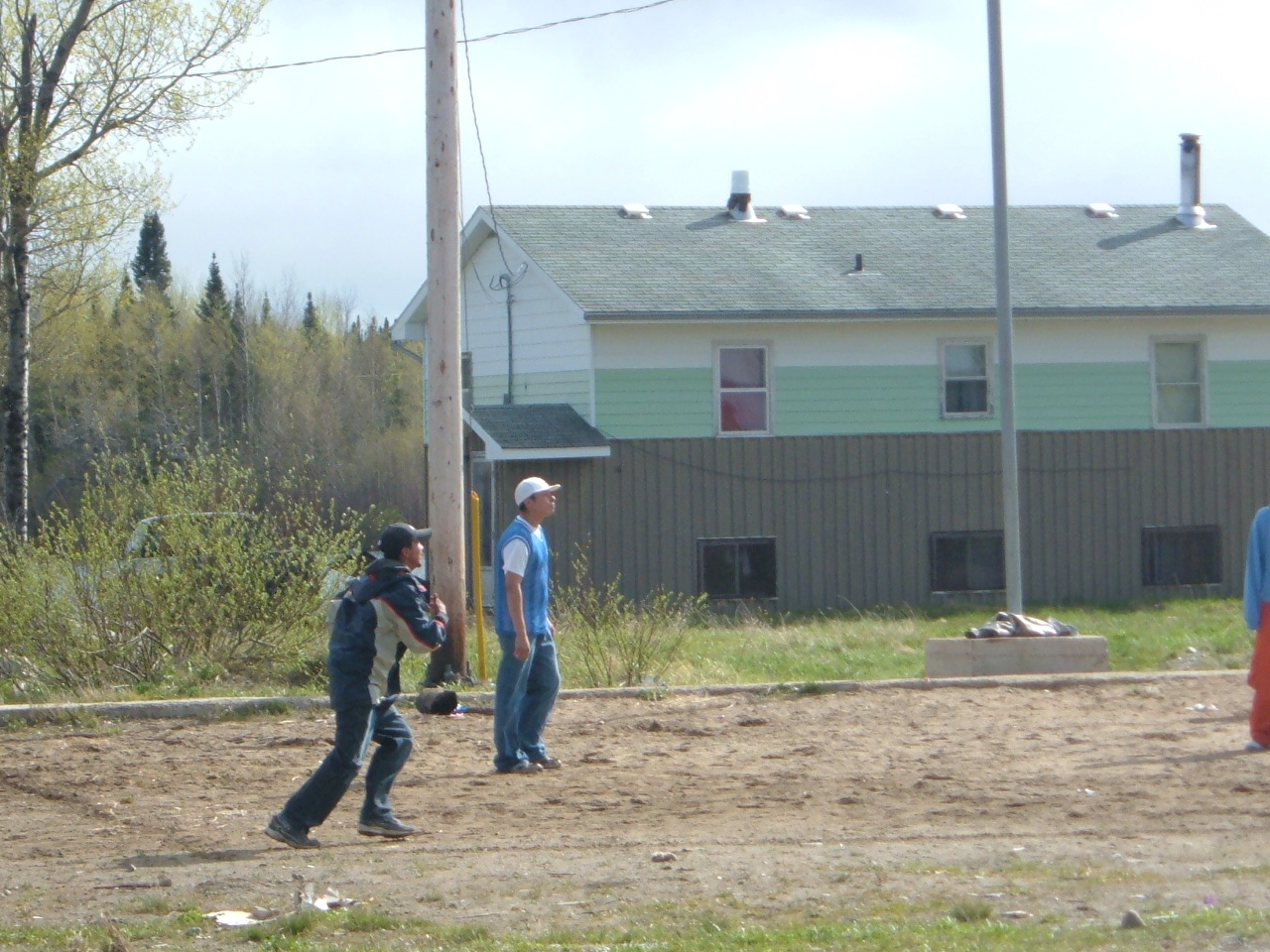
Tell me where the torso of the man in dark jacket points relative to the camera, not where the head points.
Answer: to the viewer's right

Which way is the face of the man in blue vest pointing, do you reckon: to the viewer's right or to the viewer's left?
to the viewer's right

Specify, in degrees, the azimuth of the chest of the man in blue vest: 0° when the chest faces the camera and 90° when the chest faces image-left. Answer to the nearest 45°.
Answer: approximately 270°

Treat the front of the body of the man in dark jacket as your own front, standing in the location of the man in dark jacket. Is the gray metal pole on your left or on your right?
on your left

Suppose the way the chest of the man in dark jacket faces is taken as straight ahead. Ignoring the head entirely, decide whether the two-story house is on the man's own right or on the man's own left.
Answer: on the man's own left

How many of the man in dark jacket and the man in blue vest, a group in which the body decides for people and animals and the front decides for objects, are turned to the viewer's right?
2

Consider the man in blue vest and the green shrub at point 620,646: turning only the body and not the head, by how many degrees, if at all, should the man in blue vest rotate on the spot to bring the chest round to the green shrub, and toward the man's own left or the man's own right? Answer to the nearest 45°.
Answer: approximately 90° to the man's own left

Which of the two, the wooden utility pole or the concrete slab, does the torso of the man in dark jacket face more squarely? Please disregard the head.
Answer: the concrete slab

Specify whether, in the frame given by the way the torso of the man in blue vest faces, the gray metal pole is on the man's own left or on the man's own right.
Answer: on the man's own left

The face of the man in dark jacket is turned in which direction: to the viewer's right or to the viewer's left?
to the viewer's right

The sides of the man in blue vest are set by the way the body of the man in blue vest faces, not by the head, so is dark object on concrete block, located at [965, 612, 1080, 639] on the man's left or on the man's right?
on the man's left
